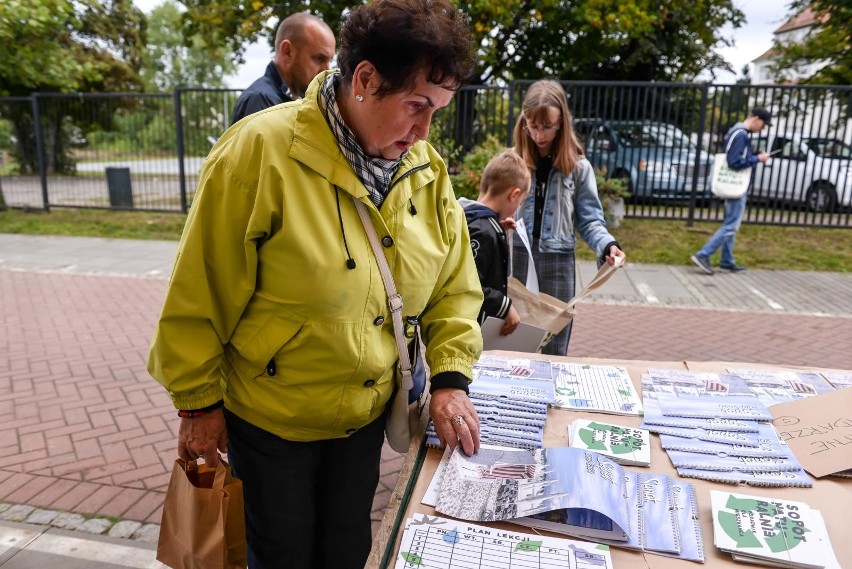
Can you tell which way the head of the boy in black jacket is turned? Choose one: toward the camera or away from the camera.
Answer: away from the camera

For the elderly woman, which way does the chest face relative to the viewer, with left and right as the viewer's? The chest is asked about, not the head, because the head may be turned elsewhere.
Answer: facing the viewer and to the right of the viewer

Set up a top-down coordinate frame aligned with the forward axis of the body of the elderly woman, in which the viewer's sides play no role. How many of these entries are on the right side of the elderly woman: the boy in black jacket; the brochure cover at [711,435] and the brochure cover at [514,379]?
0

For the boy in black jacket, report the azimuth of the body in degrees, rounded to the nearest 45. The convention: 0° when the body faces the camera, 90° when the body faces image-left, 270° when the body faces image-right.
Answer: approximately 270°

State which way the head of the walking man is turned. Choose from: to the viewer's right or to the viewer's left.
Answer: to the viewer's right

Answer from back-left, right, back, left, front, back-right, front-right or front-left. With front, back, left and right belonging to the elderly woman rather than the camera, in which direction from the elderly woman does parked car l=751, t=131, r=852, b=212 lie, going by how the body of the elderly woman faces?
left

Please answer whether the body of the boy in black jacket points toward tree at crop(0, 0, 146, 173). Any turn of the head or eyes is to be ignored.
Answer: no

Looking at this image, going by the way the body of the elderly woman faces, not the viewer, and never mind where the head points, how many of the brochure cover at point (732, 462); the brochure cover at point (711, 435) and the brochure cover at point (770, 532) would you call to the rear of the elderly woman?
0

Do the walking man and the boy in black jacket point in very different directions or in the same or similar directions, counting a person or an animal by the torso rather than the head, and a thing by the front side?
same or similar directions

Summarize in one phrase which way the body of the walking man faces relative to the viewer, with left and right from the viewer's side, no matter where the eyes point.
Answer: facing to the right of the viewer

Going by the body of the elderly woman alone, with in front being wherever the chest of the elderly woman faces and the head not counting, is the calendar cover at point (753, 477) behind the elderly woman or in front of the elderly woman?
in front
